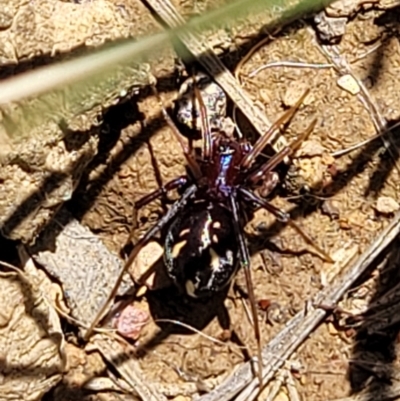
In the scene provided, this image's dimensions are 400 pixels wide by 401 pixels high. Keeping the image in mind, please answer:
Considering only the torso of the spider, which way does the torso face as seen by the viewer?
away from the camera

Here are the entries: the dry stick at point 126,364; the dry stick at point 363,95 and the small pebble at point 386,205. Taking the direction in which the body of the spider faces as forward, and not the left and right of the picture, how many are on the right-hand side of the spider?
2

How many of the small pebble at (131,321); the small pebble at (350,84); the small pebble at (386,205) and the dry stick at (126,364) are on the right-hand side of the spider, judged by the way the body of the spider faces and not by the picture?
2

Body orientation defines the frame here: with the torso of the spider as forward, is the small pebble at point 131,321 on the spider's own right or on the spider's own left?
on the spider's own left

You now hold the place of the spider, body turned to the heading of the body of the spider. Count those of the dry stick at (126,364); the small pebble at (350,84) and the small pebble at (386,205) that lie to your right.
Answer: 2

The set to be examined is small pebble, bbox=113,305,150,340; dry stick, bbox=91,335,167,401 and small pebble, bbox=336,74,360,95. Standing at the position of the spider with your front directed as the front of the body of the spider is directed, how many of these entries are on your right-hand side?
1

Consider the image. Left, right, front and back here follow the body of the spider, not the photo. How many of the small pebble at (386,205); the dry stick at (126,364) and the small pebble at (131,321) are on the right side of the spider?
1

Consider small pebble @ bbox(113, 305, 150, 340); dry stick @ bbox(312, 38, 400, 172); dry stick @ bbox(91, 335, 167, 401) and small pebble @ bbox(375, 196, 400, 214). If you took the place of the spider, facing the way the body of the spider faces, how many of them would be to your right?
2

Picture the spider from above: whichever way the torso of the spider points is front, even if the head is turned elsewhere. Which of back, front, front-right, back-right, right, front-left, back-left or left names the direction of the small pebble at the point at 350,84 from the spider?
right
